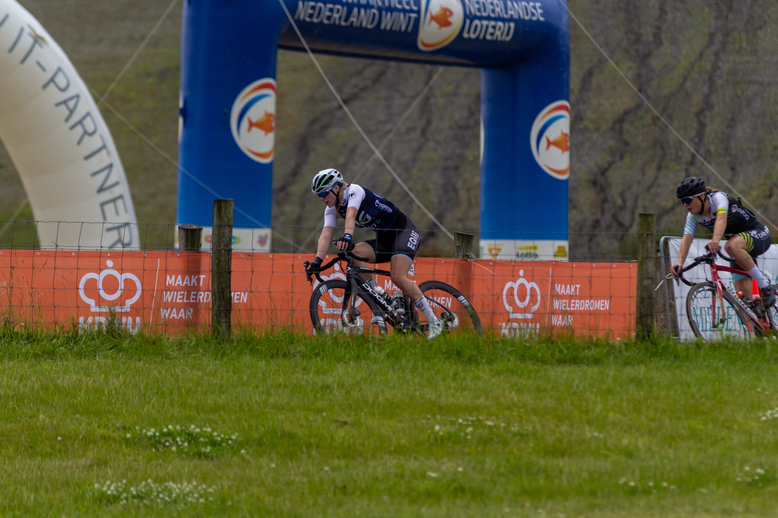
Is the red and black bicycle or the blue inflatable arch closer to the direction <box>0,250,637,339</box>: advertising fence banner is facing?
the red and black bicycle

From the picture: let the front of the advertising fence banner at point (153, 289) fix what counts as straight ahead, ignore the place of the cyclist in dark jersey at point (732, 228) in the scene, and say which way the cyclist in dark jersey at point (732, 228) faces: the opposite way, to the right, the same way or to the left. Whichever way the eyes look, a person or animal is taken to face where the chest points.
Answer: to the right

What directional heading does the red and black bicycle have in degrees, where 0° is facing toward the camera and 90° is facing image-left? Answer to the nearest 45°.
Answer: approximately 45°

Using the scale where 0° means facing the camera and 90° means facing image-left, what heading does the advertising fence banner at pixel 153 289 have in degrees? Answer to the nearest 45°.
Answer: approximately 0°

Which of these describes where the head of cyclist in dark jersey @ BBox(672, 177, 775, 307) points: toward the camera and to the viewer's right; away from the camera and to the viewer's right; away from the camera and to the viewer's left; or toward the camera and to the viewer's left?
toward the camera and to the viewer's left

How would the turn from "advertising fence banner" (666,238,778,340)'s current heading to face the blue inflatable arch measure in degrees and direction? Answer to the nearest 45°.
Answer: approximately 135° to its right

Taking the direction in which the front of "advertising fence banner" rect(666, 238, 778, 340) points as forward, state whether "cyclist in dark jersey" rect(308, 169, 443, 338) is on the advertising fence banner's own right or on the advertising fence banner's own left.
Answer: on the advertising fence banner's own right

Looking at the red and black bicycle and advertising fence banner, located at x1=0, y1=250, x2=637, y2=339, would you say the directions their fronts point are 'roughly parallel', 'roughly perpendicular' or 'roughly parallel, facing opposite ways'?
roughly perpendicular

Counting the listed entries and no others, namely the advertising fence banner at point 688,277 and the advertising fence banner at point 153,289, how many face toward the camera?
2

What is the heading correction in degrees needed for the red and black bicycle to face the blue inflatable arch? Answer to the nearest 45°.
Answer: approximately 90° to its right
